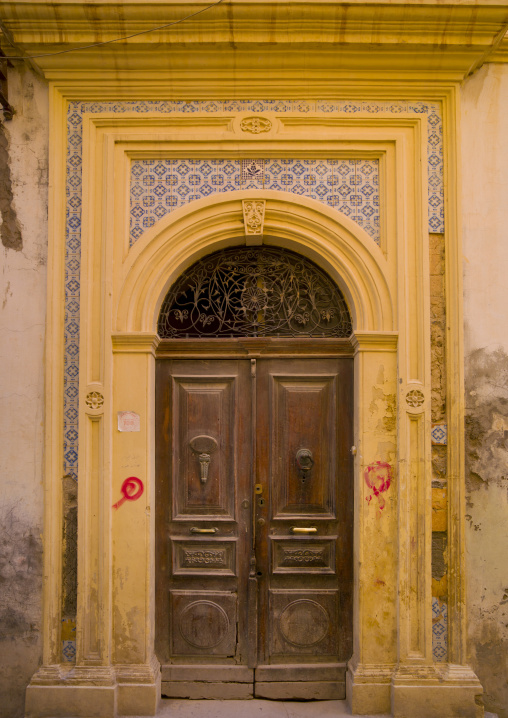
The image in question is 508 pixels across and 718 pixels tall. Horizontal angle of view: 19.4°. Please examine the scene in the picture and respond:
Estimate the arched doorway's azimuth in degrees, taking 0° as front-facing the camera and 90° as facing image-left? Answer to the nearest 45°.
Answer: approximately 0°
